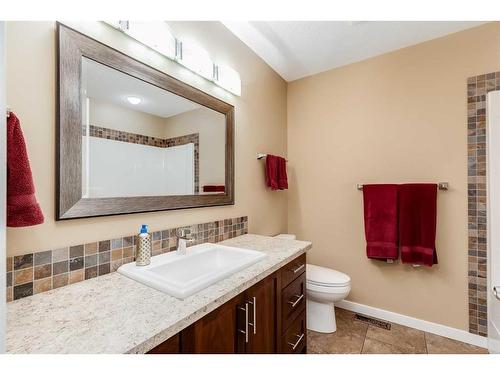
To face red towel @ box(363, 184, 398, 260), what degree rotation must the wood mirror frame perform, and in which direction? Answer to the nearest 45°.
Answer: approximately 45° to its left

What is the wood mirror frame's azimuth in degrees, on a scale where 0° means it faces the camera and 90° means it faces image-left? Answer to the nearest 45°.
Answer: approximately 315°

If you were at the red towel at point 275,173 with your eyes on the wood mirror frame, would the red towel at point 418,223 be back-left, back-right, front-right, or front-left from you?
back-left

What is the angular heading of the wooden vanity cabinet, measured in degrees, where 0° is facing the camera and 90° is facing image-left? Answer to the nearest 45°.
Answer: approximately 315°

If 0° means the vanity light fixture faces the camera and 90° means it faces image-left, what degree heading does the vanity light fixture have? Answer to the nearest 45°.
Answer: approximately 315°
